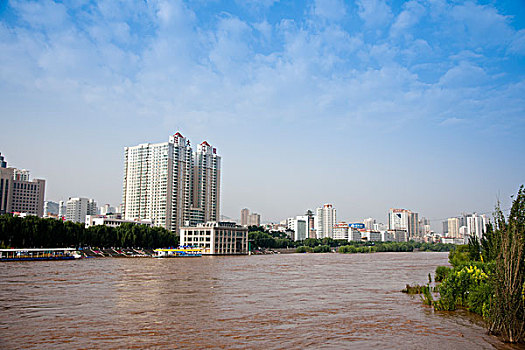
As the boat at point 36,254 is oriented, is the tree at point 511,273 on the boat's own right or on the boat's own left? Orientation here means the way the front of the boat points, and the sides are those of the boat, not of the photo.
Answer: on the boat's own right

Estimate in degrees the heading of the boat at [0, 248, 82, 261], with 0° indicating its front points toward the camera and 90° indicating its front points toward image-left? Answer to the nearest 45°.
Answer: approximately 270°
